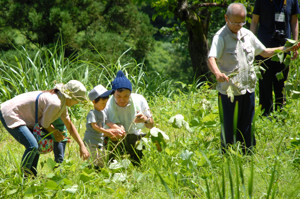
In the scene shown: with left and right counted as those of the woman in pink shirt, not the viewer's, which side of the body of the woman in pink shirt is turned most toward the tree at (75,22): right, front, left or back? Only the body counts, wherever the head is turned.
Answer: left

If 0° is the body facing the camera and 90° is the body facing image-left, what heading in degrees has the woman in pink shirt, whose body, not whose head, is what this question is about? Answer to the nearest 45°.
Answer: approximately 270°

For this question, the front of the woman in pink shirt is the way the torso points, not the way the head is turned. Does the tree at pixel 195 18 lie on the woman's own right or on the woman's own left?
on the woman's own left

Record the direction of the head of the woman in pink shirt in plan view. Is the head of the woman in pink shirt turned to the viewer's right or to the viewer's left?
to the viewer's right

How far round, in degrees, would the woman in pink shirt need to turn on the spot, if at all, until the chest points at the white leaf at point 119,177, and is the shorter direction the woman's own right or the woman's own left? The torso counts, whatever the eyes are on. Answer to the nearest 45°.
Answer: approximately 45° to the woman's own right

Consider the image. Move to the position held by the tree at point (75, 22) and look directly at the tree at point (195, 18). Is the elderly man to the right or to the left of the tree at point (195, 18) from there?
right

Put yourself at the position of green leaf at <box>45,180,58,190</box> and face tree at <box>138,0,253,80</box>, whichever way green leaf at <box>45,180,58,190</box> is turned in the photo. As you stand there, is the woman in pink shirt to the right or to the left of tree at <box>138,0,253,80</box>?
left

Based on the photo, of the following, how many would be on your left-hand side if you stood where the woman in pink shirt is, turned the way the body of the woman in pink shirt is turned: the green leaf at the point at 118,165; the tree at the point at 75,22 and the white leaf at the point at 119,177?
1

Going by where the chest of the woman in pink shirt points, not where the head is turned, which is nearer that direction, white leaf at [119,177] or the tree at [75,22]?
the white leaf

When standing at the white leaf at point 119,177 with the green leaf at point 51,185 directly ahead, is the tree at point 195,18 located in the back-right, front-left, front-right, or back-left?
back-right
